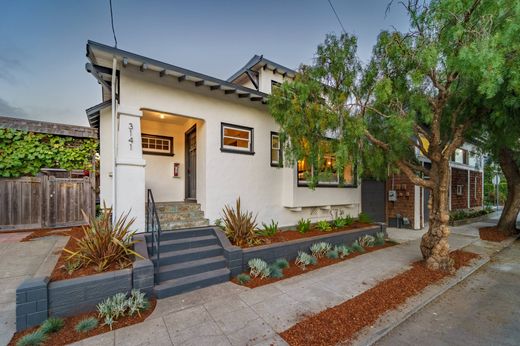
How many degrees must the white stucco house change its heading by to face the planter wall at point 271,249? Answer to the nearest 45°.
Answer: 0° — it already faces it

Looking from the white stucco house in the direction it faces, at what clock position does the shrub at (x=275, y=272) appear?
The shrub is roughly at 12 o'clock from the white stucco house.

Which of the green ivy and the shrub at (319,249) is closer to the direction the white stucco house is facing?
the shrub

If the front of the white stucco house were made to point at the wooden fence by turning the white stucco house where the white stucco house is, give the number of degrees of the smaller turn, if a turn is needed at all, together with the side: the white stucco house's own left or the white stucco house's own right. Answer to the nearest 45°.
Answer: approximately 135° to the white stucco house's own right

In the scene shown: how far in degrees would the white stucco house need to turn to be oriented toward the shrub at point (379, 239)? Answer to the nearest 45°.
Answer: approximately 45° to its left

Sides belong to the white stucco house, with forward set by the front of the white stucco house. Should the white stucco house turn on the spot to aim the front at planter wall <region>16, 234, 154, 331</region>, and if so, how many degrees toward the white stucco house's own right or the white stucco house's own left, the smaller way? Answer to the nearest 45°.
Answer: approximately 45° to the white stucco house's own right

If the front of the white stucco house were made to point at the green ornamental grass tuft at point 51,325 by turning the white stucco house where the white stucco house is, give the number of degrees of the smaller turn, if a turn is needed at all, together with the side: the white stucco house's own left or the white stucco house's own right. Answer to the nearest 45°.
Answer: approximately 45° to the white stucco house's own right

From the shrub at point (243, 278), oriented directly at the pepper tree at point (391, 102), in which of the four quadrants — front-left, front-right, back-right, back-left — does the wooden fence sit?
back-left

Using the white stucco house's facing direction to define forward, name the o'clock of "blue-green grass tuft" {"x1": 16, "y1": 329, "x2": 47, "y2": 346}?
The blue-green grass tuft is roughly at 2 o'clock from the white stucco house.

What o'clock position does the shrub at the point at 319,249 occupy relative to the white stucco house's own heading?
The shrub is roughly at 11 o'clock from the white stucco house.

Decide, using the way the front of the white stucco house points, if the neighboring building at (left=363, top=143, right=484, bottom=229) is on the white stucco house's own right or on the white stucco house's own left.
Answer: on the white stucco house's own left

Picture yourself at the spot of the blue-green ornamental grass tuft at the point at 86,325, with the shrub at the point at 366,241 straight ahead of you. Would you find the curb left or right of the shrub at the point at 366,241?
right

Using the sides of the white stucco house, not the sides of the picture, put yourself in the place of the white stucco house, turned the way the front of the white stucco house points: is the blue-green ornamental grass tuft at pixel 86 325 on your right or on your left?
on your right

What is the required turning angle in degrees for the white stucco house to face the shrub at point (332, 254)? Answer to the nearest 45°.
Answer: approximately 45° to its left

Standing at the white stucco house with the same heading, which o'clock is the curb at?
The curb is roughly at 12 o'clock from the white stucco house.
